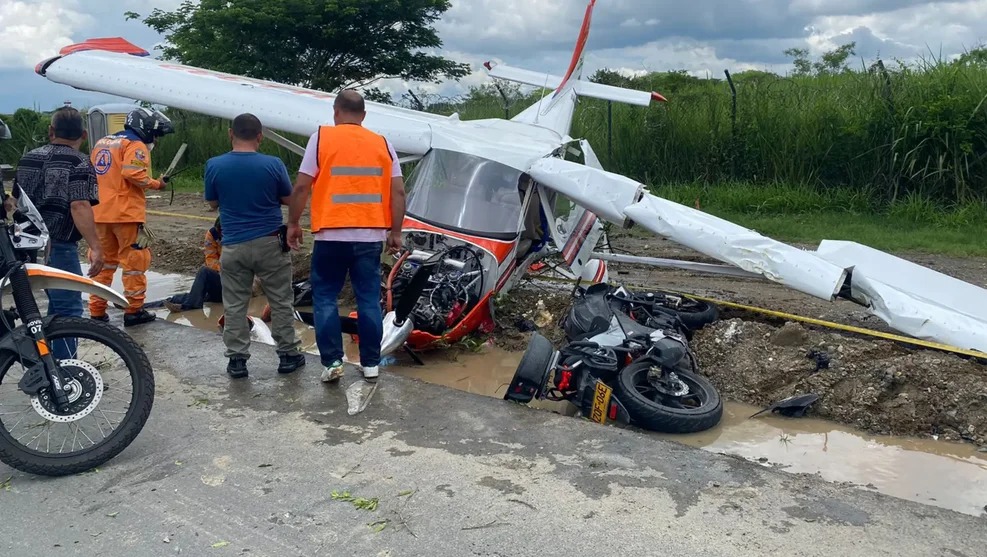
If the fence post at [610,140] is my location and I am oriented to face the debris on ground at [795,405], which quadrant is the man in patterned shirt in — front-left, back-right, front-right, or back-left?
front-right

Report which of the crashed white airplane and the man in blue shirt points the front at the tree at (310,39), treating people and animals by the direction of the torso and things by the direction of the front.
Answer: the man in blue shirt

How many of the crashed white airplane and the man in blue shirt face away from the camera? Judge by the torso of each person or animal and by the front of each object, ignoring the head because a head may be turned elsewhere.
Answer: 1

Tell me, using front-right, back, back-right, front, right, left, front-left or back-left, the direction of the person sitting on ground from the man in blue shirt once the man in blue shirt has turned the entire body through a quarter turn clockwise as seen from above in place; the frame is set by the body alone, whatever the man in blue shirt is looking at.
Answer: left

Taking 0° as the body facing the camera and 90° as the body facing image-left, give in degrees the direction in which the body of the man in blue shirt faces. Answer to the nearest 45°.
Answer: approximately 180°

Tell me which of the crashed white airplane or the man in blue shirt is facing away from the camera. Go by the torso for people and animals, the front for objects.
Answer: the man in blue shirt

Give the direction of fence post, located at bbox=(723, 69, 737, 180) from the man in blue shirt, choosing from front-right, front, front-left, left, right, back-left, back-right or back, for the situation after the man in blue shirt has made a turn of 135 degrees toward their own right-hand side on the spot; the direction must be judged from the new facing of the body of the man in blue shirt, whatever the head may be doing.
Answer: left

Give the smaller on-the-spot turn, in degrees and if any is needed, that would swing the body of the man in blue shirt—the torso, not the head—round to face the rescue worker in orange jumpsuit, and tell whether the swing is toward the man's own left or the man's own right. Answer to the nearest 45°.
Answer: approximately 45° to the man's own left

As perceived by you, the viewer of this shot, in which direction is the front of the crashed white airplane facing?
facing the viewer and to the left of the viewer

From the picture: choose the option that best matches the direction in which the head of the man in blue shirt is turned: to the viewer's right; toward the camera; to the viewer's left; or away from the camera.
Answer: away from the camera

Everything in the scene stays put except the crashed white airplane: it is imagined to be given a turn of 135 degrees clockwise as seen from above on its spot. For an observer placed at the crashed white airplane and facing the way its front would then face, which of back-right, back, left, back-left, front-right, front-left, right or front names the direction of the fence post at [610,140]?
front

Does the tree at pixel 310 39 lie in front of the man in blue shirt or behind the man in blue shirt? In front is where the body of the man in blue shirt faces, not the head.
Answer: in front

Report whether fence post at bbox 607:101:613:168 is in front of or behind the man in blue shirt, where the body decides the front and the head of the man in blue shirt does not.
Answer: in front

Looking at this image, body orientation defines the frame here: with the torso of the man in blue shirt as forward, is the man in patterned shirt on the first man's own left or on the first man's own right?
on the first man's own left
